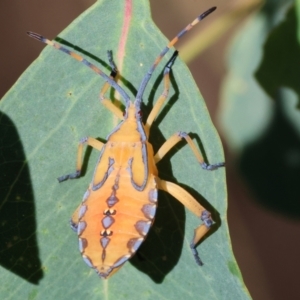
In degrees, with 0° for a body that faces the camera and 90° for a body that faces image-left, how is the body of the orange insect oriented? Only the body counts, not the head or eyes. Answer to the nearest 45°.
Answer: approximately 180°
